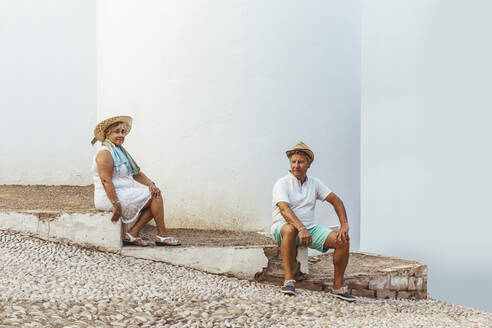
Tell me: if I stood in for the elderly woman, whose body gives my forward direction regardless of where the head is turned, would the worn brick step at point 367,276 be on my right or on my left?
on my left

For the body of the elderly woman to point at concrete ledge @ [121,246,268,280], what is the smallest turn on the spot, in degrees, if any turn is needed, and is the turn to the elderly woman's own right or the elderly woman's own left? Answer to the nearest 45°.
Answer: approximately 45° to the elderly woman's own left

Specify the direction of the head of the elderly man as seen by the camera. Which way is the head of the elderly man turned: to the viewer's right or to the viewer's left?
to the viewer's left

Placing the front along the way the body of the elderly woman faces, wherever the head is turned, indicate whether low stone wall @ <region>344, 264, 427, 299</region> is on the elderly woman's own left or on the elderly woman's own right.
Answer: on the elderly woman's own left

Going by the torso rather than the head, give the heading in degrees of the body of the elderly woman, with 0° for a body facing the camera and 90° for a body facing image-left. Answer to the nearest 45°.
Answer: approximately 315°
